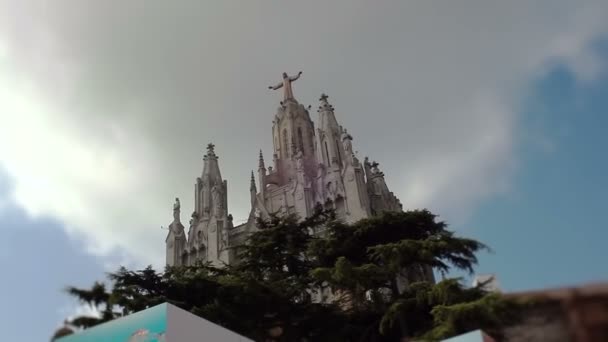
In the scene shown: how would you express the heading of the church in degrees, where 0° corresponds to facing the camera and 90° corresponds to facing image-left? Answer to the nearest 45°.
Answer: approximately 45°

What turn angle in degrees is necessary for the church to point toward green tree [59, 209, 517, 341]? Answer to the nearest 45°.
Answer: approximately 45° to its left
